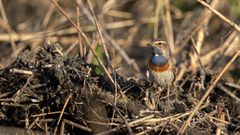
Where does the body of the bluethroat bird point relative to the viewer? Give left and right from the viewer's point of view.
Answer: facing the viewer and to the left of the viewer
